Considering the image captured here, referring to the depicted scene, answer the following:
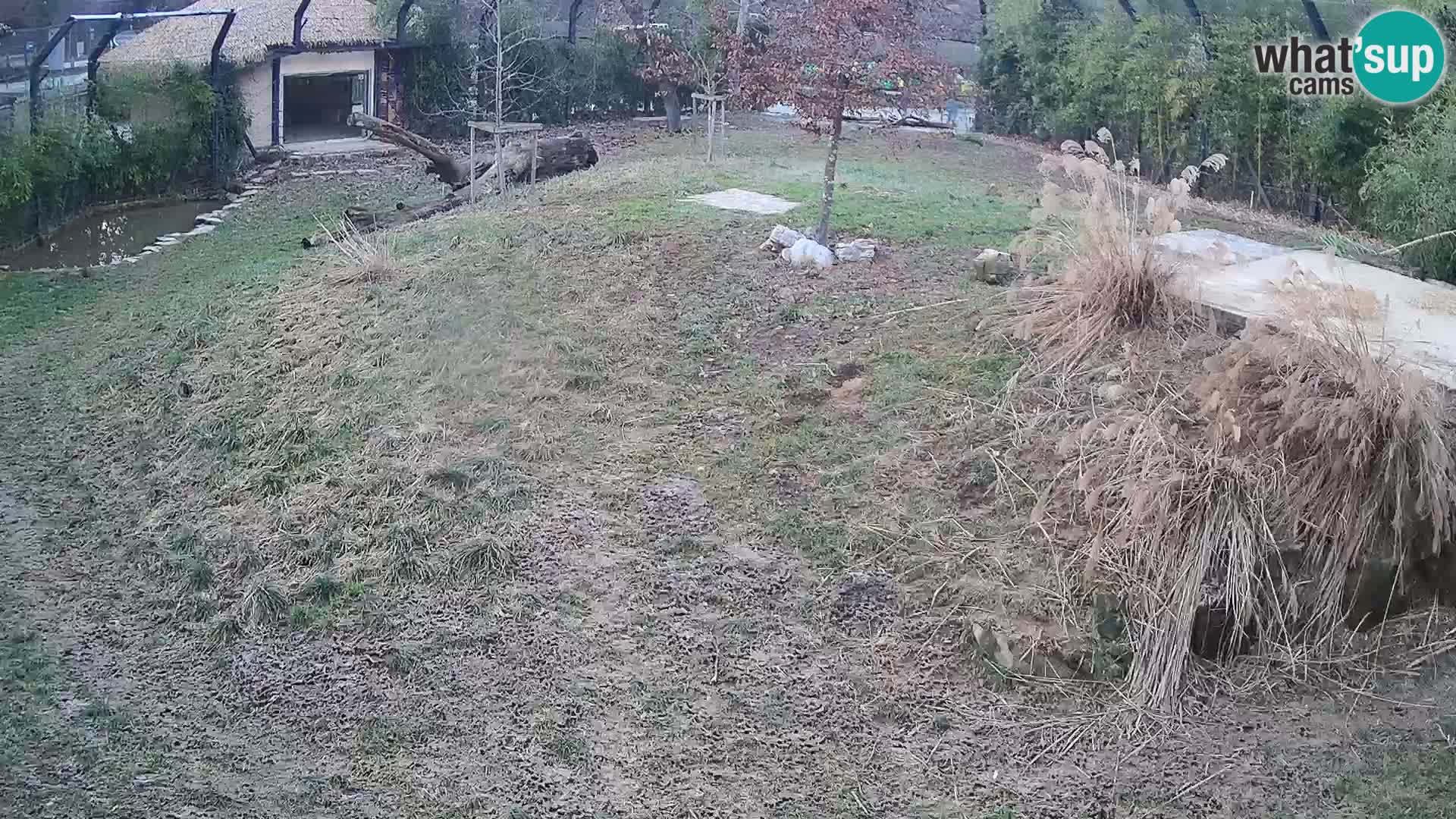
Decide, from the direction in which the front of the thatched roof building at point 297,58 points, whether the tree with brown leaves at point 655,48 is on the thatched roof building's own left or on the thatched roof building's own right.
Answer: on the thatched roof building's own left

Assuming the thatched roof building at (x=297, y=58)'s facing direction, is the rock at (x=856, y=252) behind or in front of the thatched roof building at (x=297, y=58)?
in front

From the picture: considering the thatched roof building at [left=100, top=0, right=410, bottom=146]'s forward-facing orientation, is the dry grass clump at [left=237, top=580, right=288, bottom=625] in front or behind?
in front

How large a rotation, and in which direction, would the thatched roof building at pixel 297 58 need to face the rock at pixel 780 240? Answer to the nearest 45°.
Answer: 0° — it already faces it

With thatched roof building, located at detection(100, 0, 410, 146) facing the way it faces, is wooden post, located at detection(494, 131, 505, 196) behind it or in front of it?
in front

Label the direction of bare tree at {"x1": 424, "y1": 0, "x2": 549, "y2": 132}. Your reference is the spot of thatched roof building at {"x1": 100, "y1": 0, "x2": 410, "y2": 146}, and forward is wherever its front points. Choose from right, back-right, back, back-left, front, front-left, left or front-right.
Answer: left

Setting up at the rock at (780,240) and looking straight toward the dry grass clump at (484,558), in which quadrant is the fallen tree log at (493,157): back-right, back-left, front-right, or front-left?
back-right

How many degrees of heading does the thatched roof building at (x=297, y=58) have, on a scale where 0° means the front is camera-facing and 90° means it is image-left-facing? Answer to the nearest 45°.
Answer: approximately 0°
